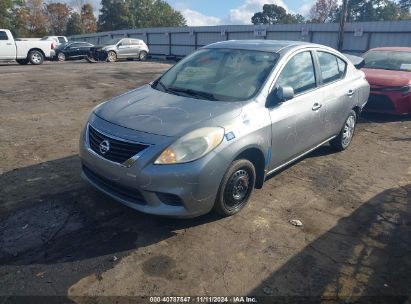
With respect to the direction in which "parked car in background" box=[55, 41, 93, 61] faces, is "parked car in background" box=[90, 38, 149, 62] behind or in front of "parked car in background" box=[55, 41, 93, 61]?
behind

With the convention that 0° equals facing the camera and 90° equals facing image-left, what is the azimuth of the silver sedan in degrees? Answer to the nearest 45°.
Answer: approximately 45°

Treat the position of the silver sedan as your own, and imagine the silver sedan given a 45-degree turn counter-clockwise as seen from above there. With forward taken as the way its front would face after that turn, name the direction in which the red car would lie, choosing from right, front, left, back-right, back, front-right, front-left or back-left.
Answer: back-left

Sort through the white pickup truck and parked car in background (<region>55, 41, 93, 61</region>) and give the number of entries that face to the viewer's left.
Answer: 2

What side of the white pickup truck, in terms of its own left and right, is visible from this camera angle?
left

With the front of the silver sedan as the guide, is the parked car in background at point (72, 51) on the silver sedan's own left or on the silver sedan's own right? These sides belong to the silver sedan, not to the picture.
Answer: on the silver sedan's own right

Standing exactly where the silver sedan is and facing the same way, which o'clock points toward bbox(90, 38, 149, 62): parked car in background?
The parked car in background is roughly at 4 o'clock from the silver sedan.

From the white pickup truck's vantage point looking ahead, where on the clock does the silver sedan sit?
The silver sedan is roughly at 9 o'clock from the white pickup truck.
